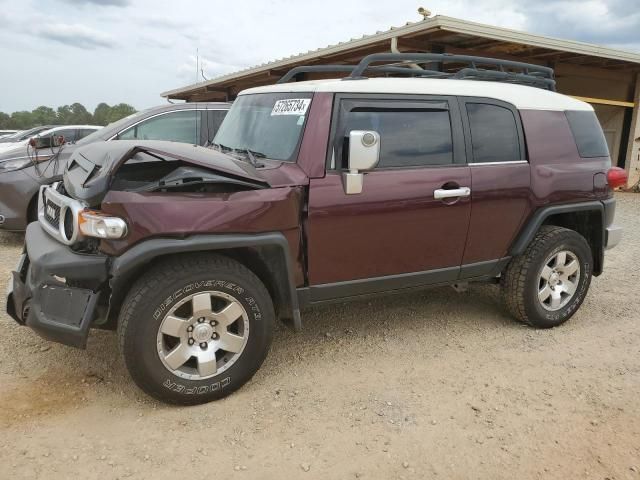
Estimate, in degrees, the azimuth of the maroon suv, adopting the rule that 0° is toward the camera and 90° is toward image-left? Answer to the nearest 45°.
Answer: approximately 45°

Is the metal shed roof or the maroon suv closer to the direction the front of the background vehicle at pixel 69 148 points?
the maroon suv

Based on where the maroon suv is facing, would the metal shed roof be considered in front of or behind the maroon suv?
behind

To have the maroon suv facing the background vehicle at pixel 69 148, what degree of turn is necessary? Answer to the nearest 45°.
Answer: approximately 90° to its right

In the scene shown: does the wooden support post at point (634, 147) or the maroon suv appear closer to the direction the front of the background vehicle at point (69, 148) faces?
the maroon suv

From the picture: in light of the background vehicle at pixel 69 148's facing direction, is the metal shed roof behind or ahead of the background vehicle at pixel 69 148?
behind

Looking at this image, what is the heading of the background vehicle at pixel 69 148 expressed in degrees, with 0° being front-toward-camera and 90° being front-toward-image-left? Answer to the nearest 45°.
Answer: approximately 45°

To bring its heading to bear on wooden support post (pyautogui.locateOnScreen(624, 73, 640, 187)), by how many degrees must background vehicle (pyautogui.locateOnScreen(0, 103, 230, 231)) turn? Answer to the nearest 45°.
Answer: approximately 135° to its left

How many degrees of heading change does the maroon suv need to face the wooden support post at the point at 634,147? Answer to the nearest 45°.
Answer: approximately 180°
